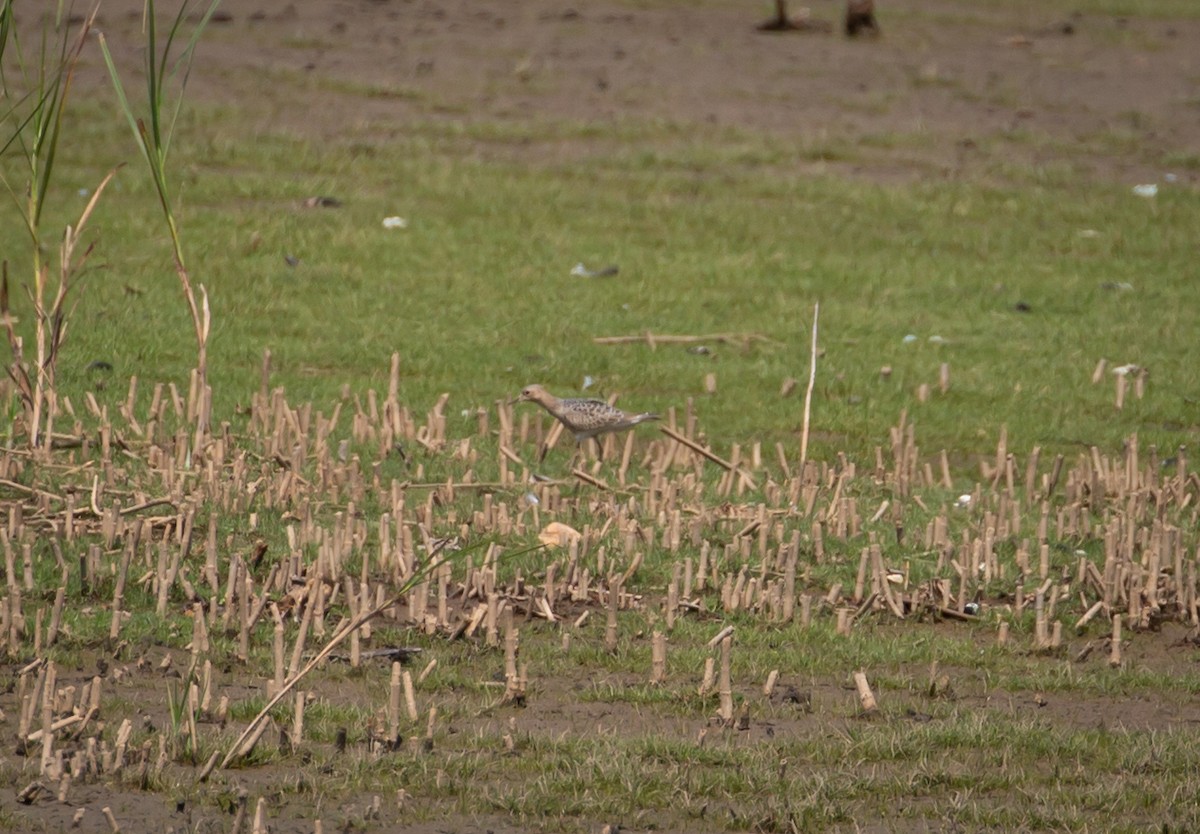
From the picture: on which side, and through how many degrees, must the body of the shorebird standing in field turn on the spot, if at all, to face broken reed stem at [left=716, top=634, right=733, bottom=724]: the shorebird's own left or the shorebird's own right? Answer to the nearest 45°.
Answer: approximately 90° to the shorebird's own left

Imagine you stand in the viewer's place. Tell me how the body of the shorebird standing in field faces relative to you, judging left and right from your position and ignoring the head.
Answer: facing to the left of the viewer

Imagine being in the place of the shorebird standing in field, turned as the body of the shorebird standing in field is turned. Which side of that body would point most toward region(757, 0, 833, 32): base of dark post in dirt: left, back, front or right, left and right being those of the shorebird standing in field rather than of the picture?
right

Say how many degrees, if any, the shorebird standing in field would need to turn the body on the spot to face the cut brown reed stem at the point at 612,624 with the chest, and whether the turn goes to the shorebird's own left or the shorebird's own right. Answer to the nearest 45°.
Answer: approximately 90° to the shorebird's own left

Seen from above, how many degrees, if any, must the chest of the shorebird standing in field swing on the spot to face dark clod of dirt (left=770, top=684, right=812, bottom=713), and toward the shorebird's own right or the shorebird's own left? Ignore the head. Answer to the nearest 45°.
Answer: approximately 90° to the shorebird's own left

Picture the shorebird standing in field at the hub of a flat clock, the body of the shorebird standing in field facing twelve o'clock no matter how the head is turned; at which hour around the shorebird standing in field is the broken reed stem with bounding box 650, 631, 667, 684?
The broken reed stem is roughly at 9 o'clock from the shorebird standing in field.

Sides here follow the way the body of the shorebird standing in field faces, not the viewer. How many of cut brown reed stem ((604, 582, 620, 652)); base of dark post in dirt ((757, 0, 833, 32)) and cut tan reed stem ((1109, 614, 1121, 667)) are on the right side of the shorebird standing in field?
1

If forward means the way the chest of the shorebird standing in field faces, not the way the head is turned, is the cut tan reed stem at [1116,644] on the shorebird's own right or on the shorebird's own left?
on the shorebird's own left

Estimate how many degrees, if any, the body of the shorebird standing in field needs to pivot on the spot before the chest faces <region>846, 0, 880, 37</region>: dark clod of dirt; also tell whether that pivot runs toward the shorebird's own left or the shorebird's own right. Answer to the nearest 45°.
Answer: approximately 90° to the shorebird's own right

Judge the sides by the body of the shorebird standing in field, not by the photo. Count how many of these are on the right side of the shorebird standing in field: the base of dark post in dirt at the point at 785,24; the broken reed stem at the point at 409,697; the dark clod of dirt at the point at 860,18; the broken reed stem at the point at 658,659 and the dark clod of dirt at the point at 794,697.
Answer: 2

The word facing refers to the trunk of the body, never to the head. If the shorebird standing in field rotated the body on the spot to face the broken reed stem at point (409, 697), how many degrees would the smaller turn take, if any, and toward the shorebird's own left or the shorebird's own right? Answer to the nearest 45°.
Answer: approximately 90° to the shorebird's own left

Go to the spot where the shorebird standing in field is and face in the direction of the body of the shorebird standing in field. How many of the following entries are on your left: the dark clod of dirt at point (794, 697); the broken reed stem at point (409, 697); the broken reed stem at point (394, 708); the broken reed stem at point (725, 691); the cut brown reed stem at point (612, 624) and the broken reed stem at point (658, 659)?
6

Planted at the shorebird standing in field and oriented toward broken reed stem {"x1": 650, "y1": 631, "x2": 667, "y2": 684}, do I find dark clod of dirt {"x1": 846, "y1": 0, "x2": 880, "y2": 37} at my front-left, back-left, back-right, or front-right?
back-left

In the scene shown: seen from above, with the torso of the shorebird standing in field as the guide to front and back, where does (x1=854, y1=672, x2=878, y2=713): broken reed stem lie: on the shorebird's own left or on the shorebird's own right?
on the shorebird's own left

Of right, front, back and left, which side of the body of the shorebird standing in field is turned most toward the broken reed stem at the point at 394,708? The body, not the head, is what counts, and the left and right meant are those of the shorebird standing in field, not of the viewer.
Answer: left
